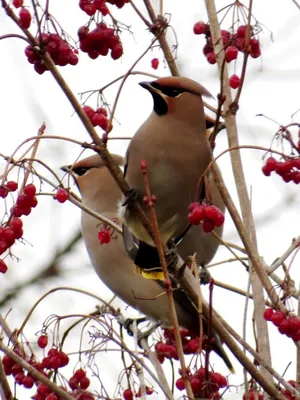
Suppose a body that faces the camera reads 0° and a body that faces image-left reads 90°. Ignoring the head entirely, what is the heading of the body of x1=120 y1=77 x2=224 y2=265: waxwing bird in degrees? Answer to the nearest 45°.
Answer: approximately 45°

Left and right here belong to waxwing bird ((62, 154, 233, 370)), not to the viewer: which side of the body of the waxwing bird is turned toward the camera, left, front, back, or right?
left
